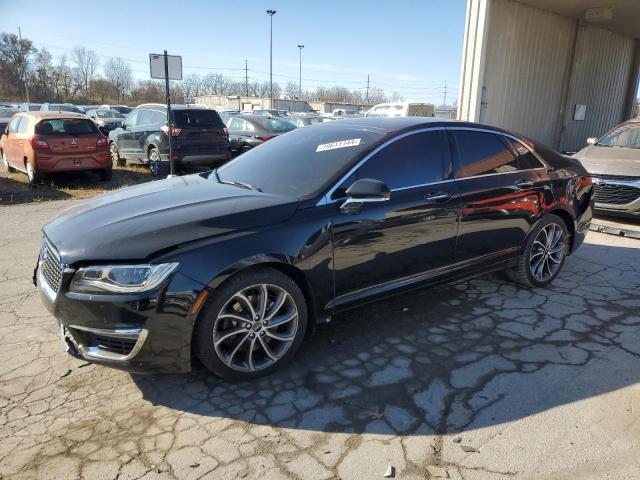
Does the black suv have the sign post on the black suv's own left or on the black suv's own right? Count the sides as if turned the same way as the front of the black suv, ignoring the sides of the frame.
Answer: on the black suv's own left

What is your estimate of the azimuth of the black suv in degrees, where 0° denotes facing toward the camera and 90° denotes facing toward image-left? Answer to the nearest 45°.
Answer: approximately 135°

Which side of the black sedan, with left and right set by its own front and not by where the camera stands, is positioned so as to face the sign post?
right

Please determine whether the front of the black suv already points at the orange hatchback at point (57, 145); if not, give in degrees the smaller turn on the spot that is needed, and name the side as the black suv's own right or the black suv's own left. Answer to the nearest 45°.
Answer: approximately 45° to the black suv's own left

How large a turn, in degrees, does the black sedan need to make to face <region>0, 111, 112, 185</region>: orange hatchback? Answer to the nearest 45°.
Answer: approximately 90° to its right

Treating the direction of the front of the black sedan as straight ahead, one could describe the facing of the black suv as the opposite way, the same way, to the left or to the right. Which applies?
to the right
